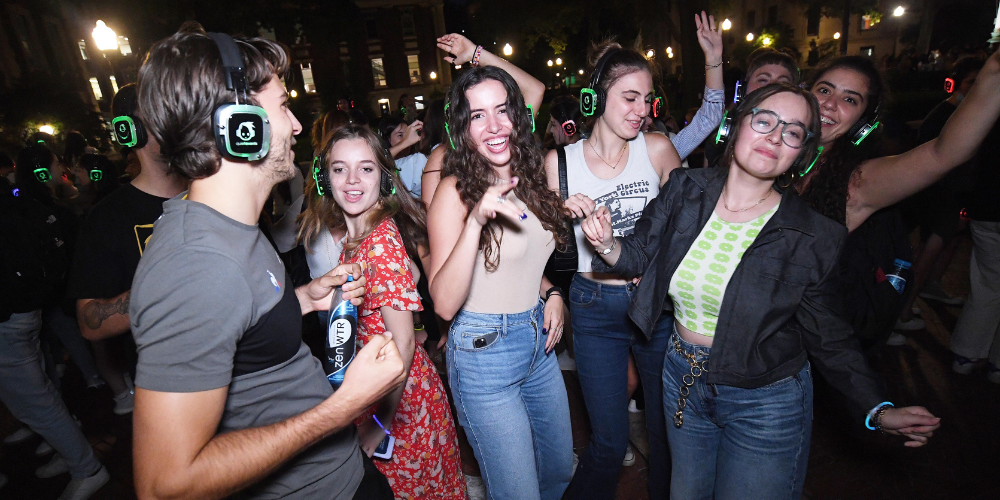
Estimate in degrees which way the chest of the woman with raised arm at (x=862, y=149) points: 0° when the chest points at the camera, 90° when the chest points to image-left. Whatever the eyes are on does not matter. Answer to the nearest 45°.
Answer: approximately 45°

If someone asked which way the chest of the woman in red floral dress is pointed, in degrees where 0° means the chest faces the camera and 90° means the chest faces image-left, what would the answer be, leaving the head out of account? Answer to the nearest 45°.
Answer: approximately 45°

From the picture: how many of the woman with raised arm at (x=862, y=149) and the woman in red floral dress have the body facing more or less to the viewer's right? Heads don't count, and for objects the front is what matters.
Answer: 0

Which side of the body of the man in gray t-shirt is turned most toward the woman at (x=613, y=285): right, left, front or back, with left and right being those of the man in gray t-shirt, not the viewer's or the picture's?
front

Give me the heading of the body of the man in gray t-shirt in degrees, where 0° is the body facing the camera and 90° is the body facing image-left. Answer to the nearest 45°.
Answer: approximately 270°

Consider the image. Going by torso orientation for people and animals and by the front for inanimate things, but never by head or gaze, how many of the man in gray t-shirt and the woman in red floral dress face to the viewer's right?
1

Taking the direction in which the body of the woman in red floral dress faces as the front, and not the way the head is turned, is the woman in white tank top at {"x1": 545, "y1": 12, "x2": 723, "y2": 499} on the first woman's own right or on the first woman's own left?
on the first woman's own left

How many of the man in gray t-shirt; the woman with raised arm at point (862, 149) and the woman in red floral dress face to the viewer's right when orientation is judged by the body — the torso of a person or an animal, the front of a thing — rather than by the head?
1

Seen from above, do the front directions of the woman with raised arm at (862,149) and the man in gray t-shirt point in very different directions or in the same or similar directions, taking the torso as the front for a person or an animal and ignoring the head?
very different directions

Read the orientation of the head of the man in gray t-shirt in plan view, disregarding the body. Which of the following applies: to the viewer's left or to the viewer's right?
to the viewer's right
